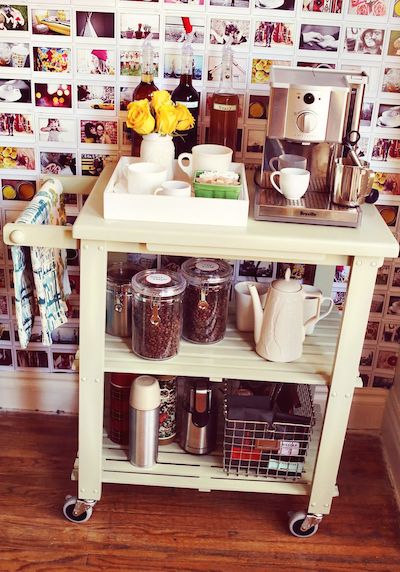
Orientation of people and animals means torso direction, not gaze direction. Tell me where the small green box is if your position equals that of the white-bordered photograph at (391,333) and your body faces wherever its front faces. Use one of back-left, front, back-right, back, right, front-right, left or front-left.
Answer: front-right

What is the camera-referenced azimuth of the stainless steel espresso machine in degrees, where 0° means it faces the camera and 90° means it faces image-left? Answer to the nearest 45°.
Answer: approximately 0°

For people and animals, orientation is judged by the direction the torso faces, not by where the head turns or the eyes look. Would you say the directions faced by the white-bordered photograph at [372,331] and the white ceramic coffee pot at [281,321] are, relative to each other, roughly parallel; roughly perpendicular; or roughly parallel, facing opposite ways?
roughly perpendicular

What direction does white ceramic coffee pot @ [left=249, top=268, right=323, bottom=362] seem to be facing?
to the viewer's left

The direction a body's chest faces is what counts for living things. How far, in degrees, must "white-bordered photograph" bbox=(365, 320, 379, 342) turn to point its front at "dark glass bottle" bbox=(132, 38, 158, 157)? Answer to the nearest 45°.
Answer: approximately 90° to its right

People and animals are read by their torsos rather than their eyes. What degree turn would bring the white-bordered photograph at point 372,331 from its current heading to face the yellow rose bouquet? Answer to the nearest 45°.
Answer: approximately 45° to its right

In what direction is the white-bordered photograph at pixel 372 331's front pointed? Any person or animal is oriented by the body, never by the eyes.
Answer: toward the camera

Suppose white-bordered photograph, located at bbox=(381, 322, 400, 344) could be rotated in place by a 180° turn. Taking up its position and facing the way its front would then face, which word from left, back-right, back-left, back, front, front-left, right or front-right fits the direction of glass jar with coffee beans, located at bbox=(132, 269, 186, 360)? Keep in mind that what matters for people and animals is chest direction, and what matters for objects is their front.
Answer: back-left

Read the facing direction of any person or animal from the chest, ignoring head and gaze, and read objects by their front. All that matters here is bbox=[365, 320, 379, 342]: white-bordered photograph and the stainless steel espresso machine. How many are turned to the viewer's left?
0

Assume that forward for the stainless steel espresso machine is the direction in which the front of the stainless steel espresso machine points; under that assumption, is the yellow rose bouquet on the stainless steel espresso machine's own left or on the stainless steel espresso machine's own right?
on the stainless steel espresso machine's own right

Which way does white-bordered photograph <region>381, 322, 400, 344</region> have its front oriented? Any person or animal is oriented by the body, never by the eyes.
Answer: toward the camera
